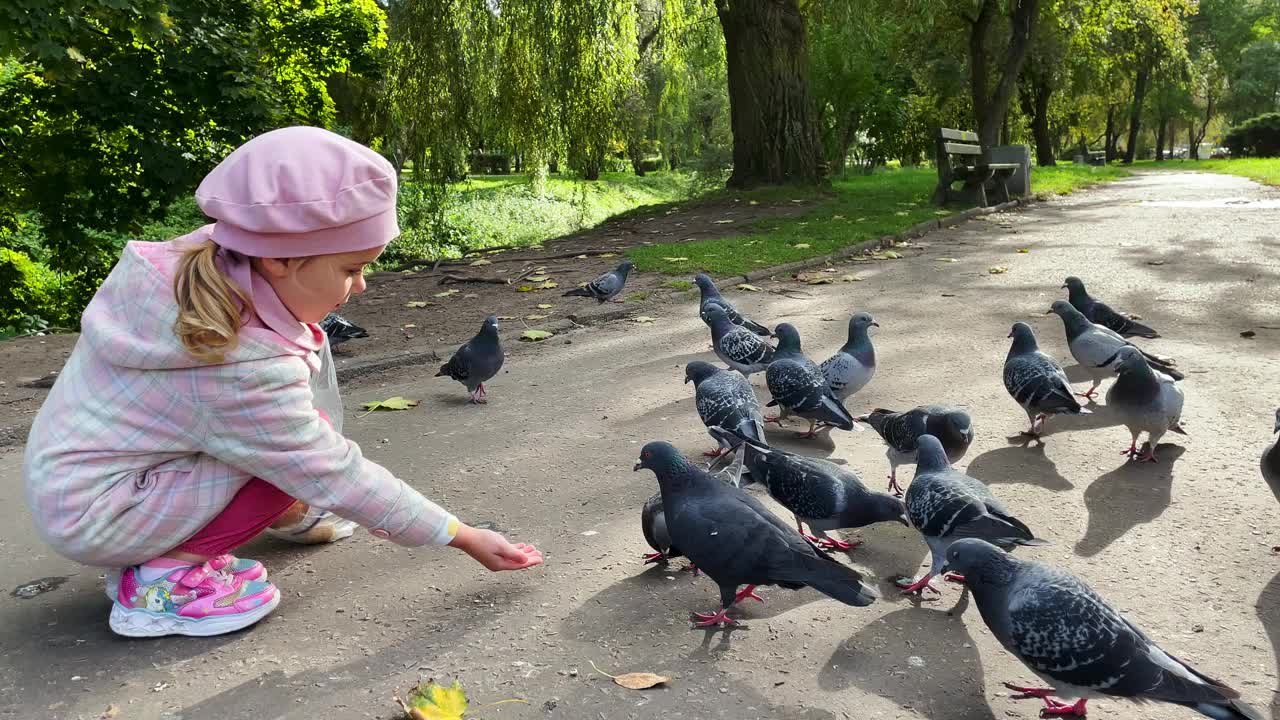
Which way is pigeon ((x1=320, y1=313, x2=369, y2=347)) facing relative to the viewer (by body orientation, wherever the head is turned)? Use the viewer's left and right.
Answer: facing to the left of the viewer

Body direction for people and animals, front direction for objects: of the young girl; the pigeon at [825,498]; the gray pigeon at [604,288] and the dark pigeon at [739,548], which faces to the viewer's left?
the dark pigeon

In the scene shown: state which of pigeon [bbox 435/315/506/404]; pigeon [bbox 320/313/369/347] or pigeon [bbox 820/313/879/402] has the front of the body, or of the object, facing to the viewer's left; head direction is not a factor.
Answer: pigeon [bbox 320/313/369/347]

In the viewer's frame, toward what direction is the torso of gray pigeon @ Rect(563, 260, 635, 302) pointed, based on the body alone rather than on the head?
to the viewer's right

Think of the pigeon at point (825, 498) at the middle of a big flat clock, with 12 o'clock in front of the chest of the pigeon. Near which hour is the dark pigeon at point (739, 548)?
The dark pigeon is roughly at 4 o'clock from the pigeon.

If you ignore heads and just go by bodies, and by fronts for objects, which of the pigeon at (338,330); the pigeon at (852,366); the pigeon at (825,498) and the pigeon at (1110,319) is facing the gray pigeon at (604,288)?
the pigeon at (1110,319)

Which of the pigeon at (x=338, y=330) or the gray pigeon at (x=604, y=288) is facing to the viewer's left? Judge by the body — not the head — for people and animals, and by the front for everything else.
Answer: the pigeon

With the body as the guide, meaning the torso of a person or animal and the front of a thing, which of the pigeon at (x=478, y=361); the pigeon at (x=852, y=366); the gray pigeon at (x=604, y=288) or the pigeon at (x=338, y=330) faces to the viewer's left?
the pigeon at (x=338, y=330)

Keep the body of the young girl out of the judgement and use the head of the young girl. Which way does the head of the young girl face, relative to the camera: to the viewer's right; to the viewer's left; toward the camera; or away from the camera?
to the viewer's right

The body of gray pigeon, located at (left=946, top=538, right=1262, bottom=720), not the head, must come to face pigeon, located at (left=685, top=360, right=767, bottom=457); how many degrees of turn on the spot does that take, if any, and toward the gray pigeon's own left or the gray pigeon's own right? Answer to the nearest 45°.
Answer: approximately 45° to the gray pigeon's own right
